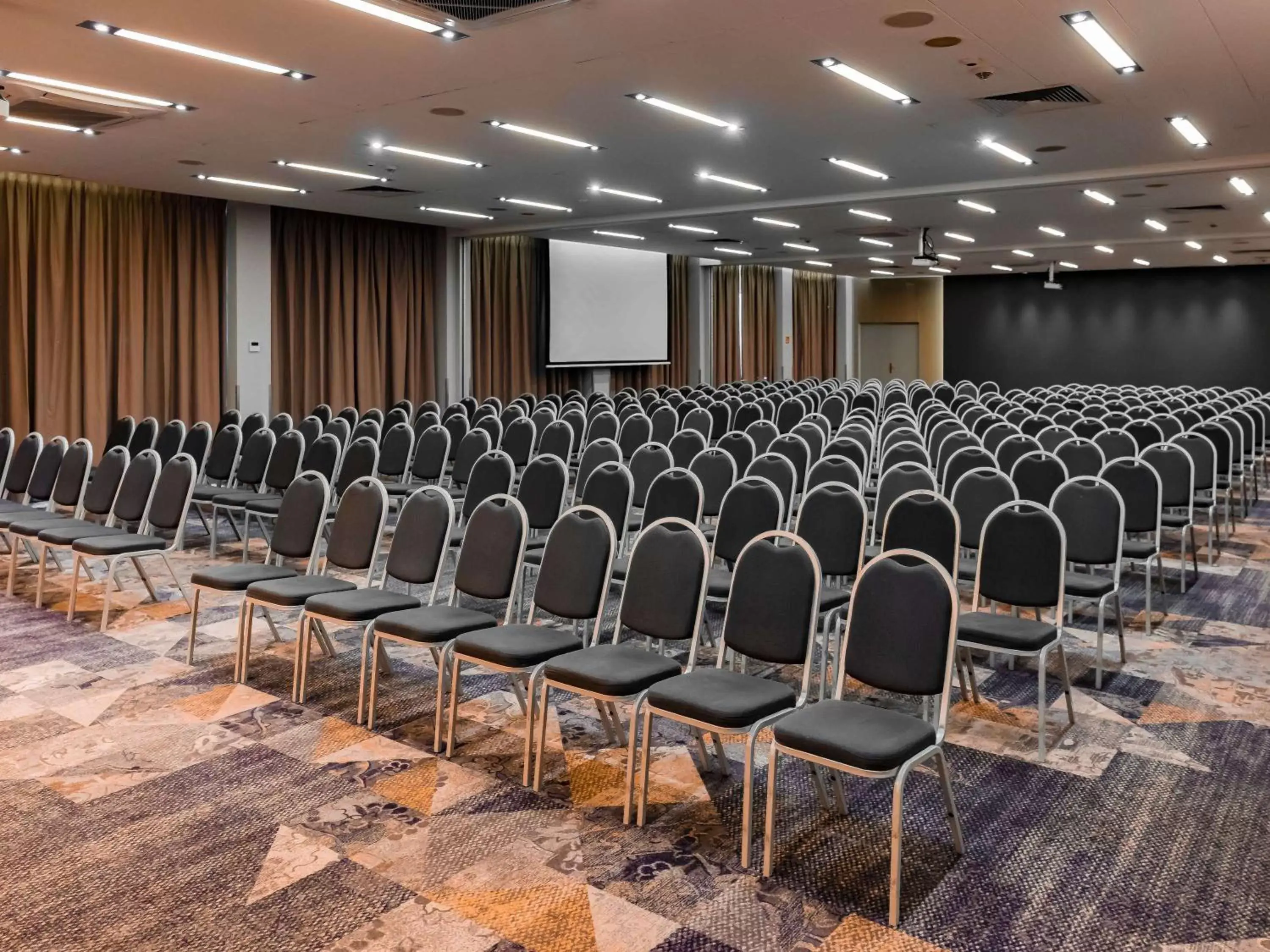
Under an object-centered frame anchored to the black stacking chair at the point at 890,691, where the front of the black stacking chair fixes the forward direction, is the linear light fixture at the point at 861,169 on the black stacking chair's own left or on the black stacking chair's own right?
on the black stacking chair's own right

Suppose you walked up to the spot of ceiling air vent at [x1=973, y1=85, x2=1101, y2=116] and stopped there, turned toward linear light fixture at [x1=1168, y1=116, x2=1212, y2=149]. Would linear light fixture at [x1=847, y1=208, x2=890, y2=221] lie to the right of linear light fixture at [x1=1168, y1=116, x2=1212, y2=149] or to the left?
left
